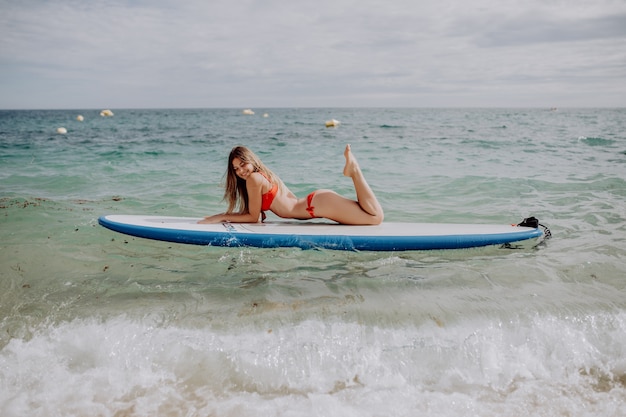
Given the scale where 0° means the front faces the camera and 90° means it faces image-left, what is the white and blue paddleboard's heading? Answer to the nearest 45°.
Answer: approximately 90°
